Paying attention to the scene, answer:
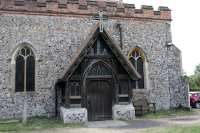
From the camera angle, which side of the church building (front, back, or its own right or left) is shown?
front
